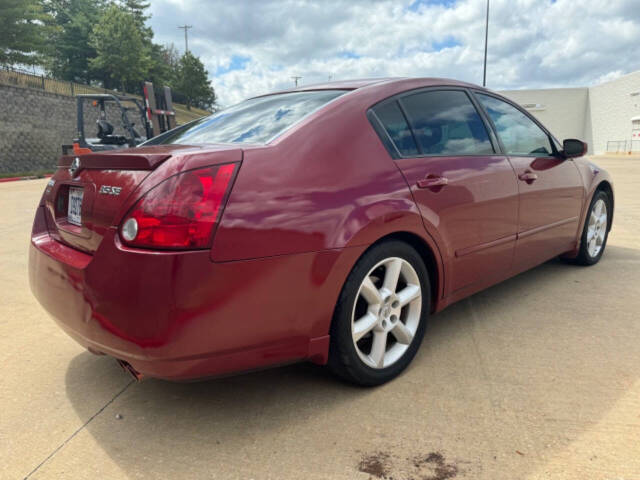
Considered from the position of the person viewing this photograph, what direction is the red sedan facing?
facing away from the viewer and to the right of the viewer

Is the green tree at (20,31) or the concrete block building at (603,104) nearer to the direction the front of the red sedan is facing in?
the concrete block building

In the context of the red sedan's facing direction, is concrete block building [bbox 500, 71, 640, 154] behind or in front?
in front

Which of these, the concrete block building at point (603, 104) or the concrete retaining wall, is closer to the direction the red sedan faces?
the concrete block building

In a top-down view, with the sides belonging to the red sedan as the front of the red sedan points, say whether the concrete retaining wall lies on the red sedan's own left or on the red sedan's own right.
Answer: on the red sedan's own left

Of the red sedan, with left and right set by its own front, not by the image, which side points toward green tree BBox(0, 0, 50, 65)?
left
